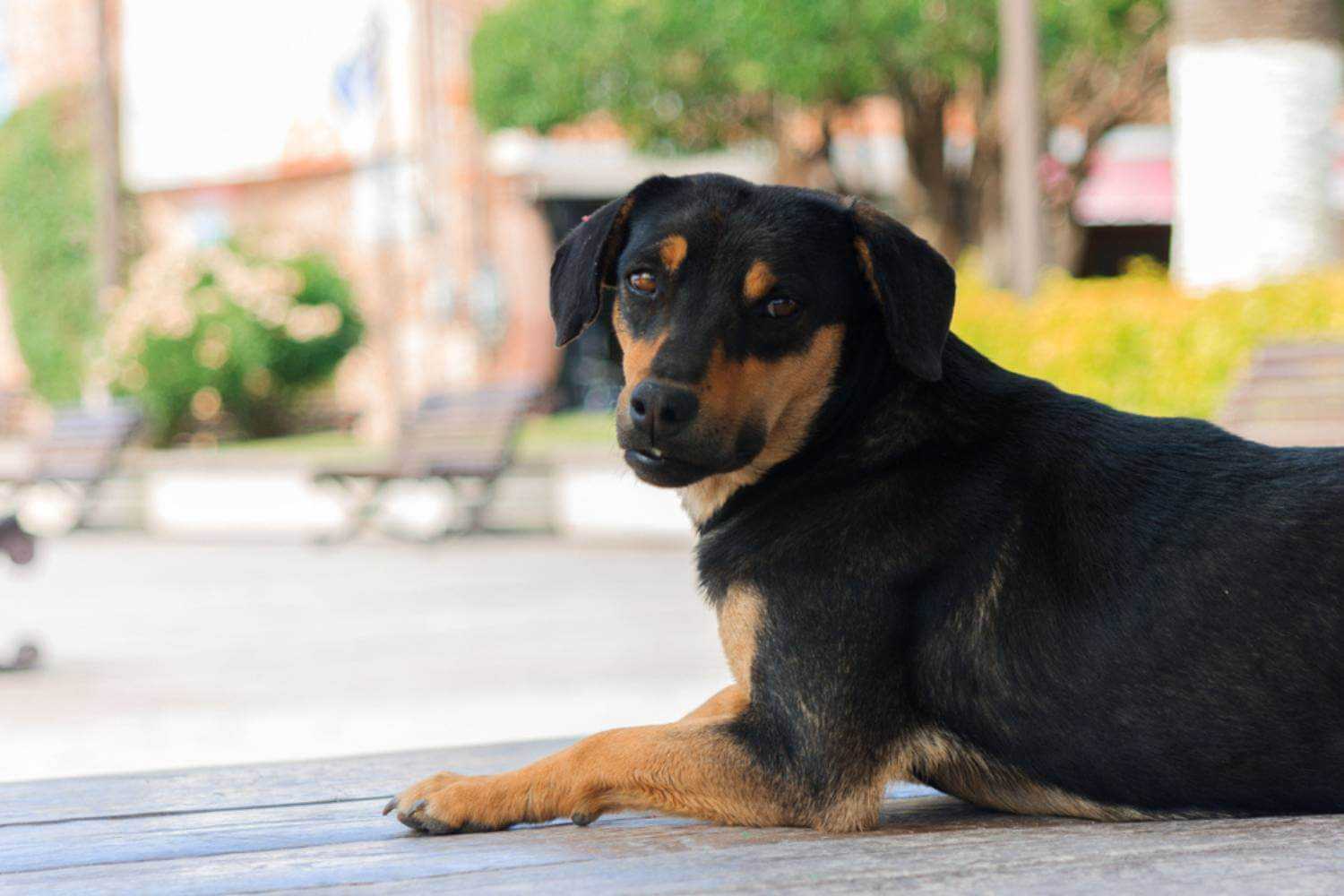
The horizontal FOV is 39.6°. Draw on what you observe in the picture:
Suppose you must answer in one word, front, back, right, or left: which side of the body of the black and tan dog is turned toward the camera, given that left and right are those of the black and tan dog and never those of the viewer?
left

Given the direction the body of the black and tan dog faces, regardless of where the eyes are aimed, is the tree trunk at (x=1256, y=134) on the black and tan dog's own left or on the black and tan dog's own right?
on the black and tan dog's own right

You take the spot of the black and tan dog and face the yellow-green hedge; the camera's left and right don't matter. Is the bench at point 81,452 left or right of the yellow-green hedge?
left

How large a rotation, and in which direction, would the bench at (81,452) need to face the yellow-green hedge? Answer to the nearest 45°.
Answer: approximately 90° to its left

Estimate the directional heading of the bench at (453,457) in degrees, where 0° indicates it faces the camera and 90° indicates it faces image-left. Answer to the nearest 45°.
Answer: approximately 45°

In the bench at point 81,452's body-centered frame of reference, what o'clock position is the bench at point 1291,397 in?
the bench at point 1291,397 is roughly at 10 o'clock from the bench at point 81,452.

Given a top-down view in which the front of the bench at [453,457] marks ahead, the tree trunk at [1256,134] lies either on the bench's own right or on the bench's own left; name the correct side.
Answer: on the bench's own left

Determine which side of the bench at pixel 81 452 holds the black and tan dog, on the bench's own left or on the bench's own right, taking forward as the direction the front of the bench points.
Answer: on the bench's own left

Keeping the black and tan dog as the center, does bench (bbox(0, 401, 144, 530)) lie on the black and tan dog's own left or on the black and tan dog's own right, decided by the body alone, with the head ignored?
on the black and tan dog's own right

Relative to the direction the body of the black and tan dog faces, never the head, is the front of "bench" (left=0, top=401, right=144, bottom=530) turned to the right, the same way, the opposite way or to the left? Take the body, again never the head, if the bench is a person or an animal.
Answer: to the left
